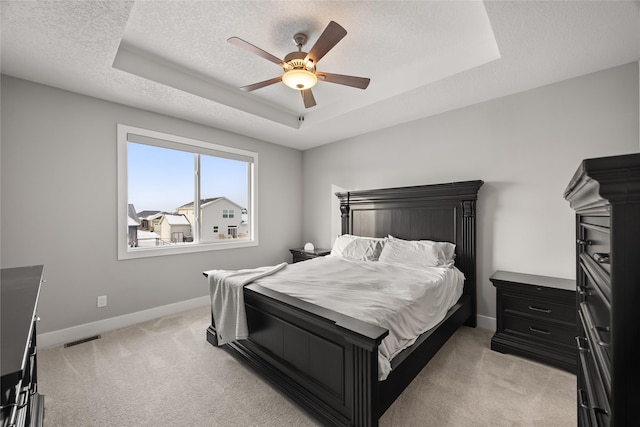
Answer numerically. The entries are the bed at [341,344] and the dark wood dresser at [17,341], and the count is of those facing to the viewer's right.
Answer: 1

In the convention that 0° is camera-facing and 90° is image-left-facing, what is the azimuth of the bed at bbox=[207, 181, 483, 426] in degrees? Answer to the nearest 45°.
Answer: approximately 45°

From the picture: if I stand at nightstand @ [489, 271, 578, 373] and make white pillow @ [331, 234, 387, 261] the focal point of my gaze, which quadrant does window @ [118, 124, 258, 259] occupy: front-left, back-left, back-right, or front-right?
front-left

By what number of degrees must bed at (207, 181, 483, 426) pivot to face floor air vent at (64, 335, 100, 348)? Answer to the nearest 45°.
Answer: approximately 45° to its right

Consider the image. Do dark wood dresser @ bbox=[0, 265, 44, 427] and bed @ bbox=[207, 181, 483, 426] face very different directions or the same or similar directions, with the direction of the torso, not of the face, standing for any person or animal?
very different directions

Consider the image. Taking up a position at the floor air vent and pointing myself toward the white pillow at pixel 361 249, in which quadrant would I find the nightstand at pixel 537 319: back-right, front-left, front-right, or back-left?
front-right

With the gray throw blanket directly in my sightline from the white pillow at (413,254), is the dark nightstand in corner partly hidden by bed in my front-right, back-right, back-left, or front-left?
front-right

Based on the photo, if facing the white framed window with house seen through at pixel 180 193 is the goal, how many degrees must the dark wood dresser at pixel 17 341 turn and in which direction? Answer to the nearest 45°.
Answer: approximately 45° to its left

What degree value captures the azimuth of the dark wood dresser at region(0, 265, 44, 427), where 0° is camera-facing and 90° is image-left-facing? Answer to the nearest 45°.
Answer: approximately 270°

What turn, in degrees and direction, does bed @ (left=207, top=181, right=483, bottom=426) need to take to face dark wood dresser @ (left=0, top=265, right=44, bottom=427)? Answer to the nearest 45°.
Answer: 0° — it already faces it

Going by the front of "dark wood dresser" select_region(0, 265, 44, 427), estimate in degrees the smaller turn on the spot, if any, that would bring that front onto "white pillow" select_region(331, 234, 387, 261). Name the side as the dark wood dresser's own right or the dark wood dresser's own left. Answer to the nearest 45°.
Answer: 0° — it already faces it

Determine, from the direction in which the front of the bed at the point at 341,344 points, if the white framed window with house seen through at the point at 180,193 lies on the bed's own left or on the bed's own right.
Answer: on the bed's own right
